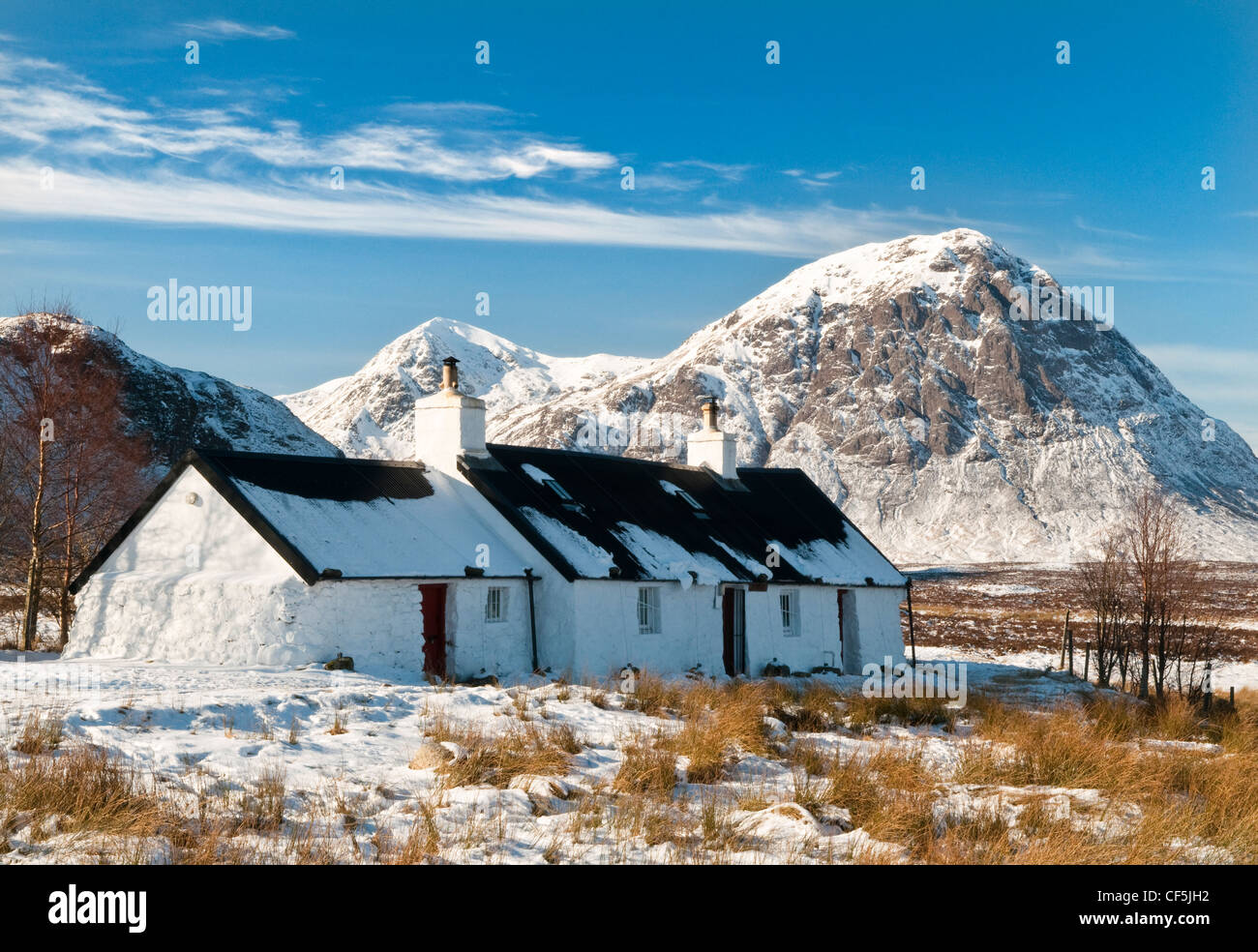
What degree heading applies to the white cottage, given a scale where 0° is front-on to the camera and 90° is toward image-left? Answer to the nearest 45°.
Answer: approximately 315°

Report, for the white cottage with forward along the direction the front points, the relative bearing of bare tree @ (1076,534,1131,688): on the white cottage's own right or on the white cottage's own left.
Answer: on the white cottage's own left
